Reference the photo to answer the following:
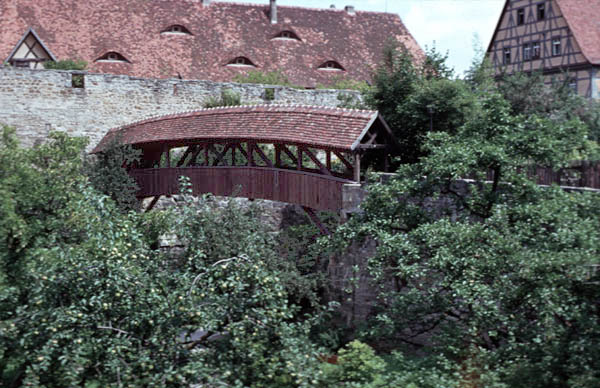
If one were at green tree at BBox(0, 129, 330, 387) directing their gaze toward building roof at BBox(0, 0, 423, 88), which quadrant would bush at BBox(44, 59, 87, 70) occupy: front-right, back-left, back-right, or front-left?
front-left

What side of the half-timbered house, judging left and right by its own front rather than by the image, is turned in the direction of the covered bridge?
front

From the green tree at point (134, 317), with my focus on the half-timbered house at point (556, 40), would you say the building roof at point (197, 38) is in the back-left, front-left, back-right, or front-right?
front-left

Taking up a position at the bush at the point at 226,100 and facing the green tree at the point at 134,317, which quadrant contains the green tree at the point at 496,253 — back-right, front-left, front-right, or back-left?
front-left

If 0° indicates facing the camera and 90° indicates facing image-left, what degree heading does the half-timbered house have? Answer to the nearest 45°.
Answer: approximately 45°

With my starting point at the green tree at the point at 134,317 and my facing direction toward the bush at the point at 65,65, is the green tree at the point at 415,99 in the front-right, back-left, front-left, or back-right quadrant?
front-right

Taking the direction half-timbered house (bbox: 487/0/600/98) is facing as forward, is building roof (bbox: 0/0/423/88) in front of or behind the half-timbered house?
in front

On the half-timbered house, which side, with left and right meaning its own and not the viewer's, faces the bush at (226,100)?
front

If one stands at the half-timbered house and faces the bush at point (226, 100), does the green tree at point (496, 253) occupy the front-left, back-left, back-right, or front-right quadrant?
front-left

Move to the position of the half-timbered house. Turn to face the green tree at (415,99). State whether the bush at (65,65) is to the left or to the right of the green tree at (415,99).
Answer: right

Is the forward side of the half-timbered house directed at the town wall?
yes

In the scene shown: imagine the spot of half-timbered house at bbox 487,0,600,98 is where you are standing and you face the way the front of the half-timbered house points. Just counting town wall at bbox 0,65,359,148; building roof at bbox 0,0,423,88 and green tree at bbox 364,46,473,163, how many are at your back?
0
